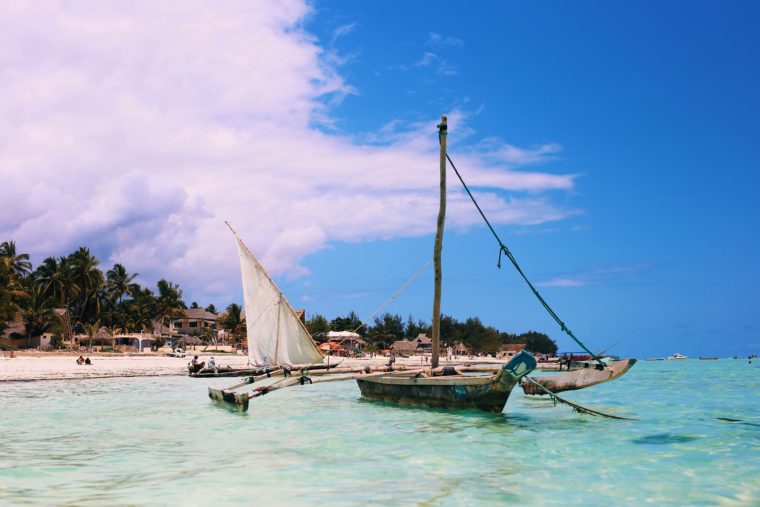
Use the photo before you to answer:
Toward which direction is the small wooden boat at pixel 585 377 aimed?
to the viewer's right

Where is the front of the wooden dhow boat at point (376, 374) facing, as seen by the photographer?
facing the viewer and to the right of the viewer
